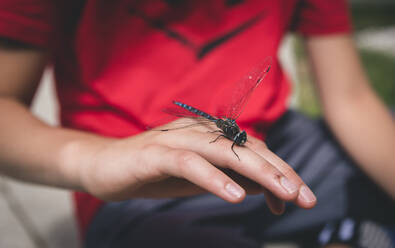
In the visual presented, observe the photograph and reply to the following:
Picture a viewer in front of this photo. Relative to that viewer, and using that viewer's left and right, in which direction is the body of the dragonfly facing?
facing the viewer and to the right of the viewer
